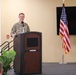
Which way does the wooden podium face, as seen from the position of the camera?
facing the viewer and to the right of the viewer

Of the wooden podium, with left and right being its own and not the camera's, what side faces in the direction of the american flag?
left
